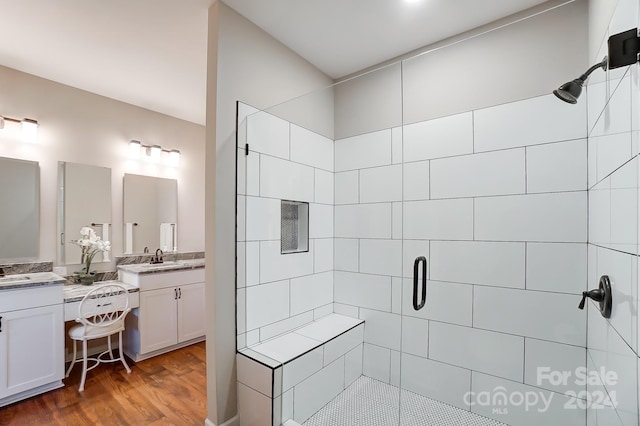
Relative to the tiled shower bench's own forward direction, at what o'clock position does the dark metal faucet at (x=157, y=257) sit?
The dark metal faucet is roughly at 6 o'clock from the tiled shower bench.

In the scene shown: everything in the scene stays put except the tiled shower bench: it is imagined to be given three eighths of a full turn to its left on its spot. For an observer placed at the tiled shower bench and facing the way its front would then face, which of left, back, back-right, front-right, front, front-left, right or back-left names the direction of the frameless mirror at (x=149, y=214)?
front-left

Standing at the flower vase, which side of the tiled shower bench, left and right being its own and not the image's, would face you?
back

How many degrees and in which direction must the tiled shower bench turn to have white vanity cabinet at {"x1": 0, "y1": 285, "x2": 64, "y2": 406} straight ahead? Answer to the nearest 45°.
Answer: approximately 135° to its right

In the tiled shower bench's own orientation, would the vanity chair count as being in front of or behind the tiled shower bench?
behind

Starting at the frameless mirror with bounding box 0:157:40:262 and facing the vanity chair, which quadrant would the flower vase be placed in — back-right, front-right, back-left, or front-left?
front-left

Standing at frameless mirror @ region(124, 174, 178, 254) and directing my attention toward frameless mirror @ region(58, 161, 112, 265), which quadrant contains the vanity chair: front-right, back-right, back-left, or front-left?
front-left

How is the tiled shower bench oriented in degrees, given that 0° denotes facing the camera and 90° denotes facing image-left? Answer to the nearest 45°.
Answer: approximately 315°

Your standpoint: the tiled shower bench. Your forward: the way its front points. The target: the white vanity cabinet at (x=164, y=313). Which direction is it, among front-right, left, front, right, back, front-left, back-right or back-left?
back

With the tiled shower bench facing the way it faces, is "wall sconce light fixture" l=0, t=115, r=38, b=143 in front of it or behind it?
behind

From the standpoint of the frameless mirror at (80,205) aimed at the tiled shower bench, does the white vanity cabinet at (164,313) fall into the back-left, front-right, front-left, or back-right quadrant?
front-left

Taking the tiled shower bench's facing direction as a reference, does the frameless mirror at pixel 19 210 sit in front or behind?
behind
